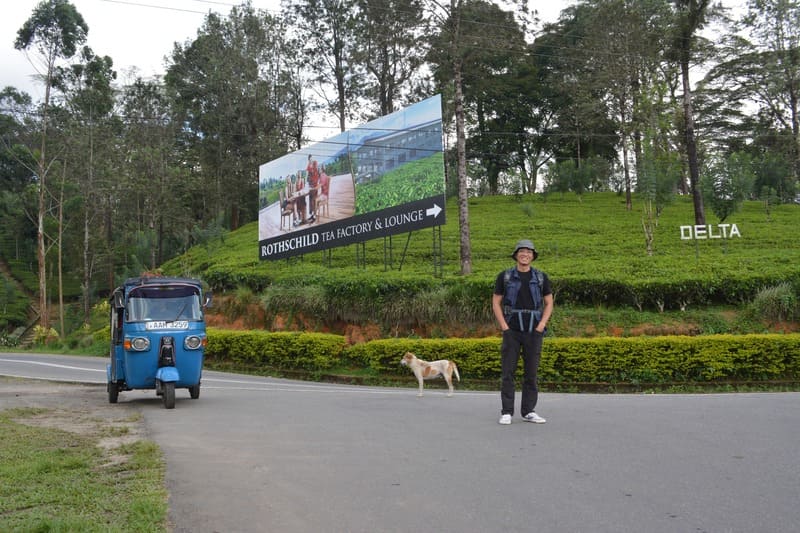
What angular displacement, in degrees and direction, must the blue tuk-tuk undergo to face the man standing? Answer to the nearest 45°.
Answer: approximately 45° to its left

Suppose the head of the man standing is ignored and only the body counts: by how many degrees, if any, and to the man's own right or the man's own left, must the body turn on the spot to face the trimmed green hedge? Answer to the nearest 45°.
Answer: approximately 180°

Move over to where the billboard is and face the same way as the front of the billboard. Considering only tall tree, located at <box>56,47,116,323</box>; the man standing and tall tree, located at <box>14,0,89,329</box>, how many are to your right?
2

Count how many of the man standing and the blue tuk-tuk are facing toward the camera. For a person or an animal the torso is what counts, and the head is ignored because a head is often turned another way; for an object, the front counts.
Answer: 2

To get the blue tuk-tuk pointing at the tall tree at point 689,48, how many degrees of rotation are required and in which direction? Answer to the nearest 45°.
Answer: approximately 135° to its left

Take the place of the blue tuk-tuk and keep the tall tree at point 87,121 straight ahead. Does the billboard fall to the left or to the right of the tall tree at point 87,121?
right

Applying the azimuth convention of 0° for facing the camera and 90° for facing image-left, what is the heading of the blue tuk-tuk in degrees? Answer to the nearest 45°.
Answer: approximately 0°

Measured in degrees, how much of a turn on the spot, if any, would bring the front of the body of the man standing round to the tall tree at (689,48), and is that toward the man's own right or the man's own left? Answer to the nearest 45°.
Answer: approximately 180°

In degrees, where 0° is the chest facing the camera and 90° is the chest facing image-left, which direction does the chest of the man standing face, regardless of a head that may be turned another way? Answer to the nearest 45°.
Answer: approximately 0°

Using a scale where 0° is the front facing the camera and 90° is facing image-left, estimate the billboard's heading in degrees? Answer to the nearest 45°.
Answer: approximately 45°

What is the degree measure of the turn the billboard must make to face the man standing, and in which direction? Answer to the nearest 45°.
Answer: approximately 45° to its left
